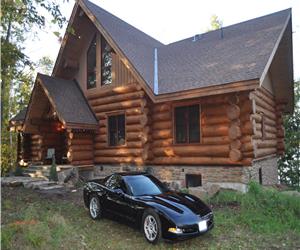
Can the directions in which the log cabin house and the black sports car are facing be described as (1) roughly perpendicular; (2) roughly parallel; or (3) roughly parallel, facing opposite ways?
roughly perpendicular

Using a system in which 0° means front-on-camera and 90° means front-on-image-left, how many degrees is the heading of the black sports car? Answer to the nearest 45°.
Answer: approximately 315°

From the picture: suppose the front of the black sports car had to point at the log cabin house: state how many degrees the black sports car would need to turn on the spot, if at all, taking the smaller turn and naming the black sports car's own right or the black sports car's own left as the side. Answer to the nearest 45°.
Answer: approximately 135° to the black sports car's own left

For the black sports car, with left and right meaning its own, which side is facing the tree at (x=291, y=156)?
left

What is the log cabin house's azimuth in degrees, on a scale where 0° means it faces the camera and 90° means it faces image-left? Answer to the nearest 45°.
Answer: approximately 45°

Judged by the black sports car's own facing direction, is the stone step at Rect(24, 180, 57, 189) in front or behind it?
behind
